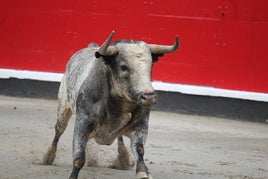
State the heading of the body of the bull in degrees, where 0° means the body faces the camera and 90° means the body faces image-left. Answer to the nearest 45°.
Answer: approximately 315°
